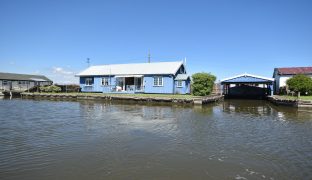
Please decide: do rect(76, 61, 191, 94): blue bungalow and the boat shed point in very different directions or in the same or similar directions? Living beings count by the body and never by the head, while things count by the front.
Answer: same or similar directions

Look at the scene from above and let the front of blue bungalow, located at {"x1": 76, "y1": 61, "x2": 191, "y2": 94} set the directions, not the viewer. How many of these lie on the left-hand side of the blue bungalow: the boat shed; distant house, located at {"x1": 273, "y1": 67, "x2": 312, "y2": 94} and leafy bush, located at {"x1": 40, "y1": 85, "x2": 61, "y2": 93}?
2

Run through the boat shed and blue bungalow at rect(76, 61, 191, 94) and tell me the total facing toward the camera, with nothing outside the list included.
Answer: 2

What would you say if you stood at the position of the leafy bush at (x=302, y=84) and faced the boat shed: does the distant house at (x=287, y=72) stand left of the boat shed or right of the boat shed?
right

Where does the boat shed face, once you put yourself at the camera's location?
facing the viewer

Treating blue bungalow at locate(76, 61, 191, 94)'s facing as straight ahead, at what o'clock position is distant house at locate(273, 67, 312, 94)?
The distant house is roughly at 9 o'clock from the blue bungalow.

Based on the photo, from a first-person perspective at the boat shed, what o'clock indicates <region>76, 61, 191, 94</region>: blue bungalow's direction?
The blue bungalow is roughly at 2 o'clock from the boat shed.

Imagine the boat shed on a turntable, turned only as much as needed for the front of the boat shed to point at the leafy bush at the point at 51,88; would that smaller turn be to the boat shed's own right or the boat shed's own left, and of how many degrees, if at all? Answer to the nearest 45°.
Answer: approximately 90° to the boat shed's own right
